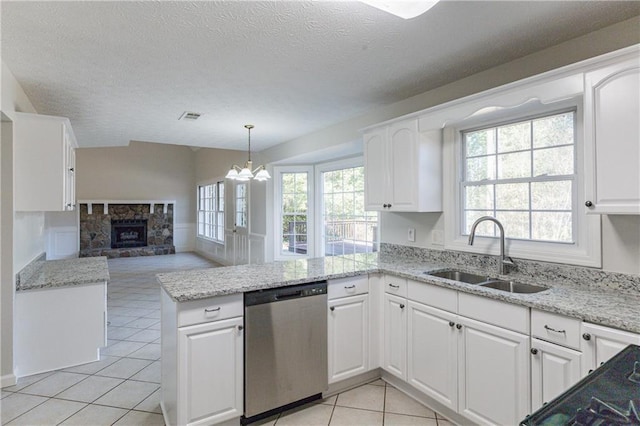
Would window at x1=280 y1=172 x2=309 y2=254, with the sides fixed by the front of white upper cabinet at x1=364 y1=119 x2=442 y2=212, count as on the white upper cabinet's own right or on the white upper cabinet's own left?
on the white upper cabinet's own right

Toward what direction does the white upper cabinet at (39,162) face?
to the viewer's right

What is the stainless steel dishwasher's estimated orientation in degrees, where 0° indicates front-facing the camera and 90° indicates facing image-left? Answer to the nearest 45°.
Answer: approximately 315°

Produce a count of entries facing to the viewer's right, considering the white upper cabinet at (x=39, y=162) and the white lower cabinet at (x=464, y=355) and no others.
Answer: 1

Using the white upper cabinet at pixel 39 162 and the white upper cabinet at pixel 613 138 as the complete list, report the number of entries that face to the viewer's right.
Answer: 1

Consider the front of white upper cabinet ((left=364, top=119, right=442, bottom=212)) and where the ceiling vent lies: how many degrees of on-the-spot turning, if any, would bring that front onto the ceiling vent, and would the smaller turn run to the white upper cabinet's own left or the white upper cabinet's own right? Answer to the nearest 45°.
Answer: approximately 45° to the white upper cabinet's own right

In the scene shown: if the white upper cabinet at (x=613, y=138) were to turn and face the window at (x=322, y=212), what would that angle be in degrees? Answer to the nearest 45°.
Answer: approximately 90° to its right

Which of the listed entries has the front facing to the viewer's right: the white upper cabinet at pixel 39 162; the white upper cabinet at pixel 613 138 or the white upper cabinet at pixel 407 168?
the white upper cabinet at pixel 39 162

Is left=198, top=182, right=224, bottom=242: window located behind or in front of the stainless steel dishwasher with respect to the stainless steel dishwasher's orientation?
behind
